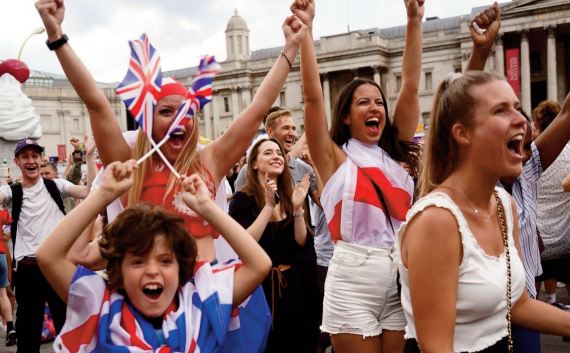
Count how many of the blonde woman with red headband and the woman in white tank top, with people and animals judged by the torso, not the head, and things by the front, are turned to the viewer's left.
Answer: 0

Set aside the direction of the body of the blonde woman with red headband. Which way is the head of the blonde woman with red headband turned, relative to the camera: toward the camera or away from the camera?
toward the camera

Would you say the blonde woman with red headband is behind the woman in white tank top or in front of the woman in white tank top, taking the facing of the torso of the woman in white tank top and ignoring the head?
behind

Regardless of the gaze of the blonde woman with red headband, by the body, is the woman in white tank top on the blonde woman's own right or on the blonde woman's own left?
on the blonde woman's own left

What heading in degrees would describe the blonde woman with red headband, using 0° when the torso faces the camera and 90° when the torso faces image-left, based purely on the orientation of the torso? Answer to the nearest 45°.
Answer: approximately 0°

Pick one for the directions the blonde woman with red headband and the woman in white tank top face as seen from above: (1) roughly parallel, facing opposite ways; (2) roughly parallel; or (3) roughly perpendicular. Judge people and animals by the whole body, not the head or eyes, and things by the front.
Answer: roughly parallel

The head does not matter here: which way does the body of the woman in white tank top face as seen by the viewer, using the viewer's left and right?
facing the viewer and to the right of the viewer
